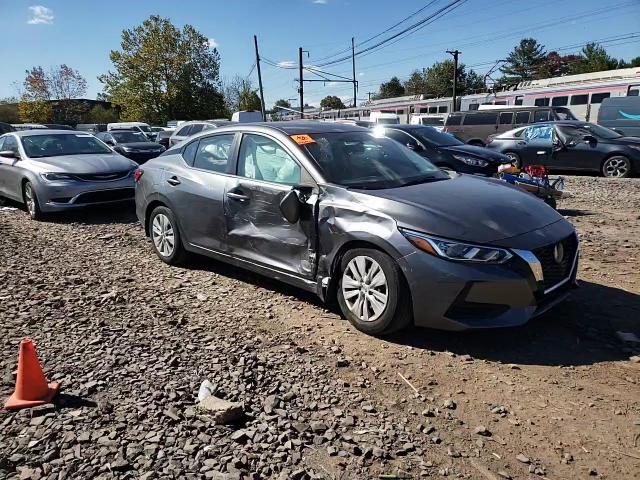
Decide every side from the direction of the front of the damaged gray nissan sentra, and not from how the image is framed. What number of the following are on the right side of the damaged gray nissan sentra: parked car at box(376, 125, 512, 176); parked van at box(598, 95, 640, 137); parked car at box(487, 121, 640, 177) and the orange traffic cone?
1

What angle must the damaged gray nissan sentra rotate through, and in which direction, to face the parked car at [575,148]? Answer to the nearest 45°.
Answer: approximately 90° to its left

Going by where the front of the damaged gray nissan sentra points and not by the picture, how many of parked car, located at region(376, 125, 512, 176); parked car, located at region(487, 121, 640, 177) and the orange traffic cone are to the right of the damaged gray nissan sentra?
1

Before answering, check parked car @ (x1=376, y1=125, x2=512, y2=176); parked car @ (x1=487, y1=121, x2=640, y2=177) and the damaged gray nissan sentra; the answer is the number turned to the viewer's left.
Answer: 0

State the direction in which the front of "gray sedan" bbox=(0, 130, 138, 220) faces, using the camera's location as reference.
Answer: facing the viewer and to the right of the viewer

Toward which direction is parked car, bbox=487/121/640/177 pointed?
to the viewer's right

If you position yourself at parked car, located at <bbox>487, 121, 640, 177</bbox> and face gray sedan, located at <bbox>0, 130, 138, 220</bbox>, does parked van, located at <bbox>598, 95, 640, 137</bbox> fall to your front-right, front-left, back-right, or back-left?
back-right

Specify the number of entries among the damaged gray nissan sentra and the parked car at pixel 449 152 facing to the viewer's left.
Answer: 0

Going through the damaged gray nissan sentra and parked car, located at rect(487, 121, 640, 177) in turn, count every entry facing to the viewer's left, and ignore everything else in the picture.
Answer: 0

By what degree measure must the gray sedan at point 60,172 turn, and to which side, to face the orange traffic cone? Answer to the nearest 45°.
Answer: approximately 45° to its right

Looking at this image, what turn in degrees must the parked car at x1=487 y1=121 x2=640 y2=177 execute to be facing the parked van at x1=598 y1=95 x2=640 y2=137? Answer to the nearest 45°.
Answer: approximately 90° to its left

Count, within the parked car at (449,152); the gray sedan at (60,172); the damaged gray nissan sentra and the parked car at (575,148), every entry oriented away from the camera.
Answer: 0
